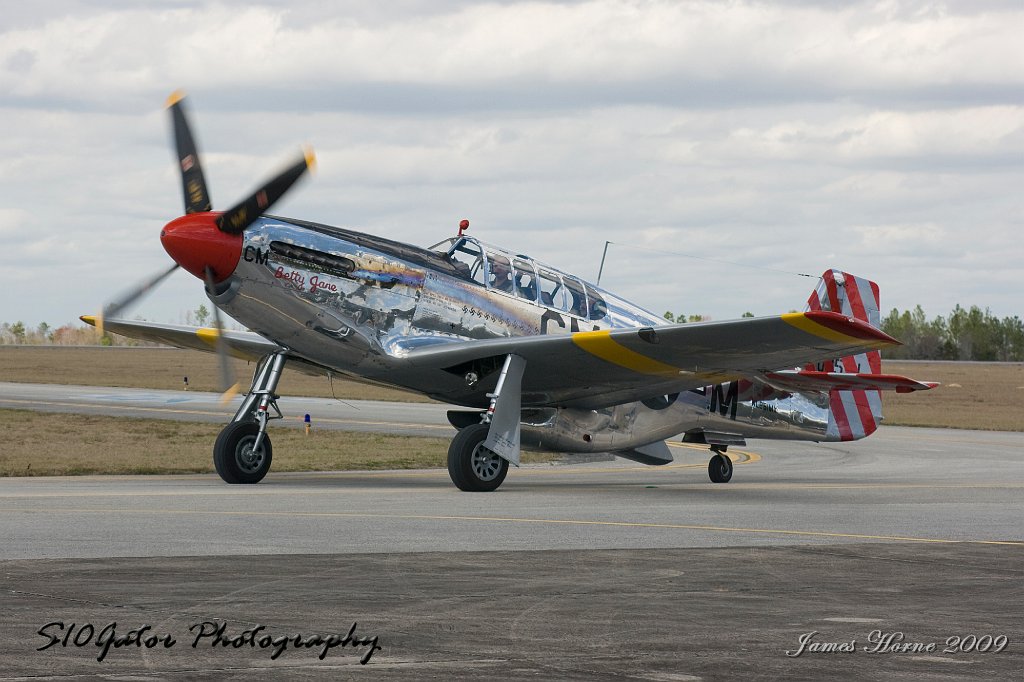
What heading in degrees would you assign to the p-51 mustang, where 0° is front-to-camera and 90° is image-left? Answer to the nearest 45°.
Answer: approximately 45°
